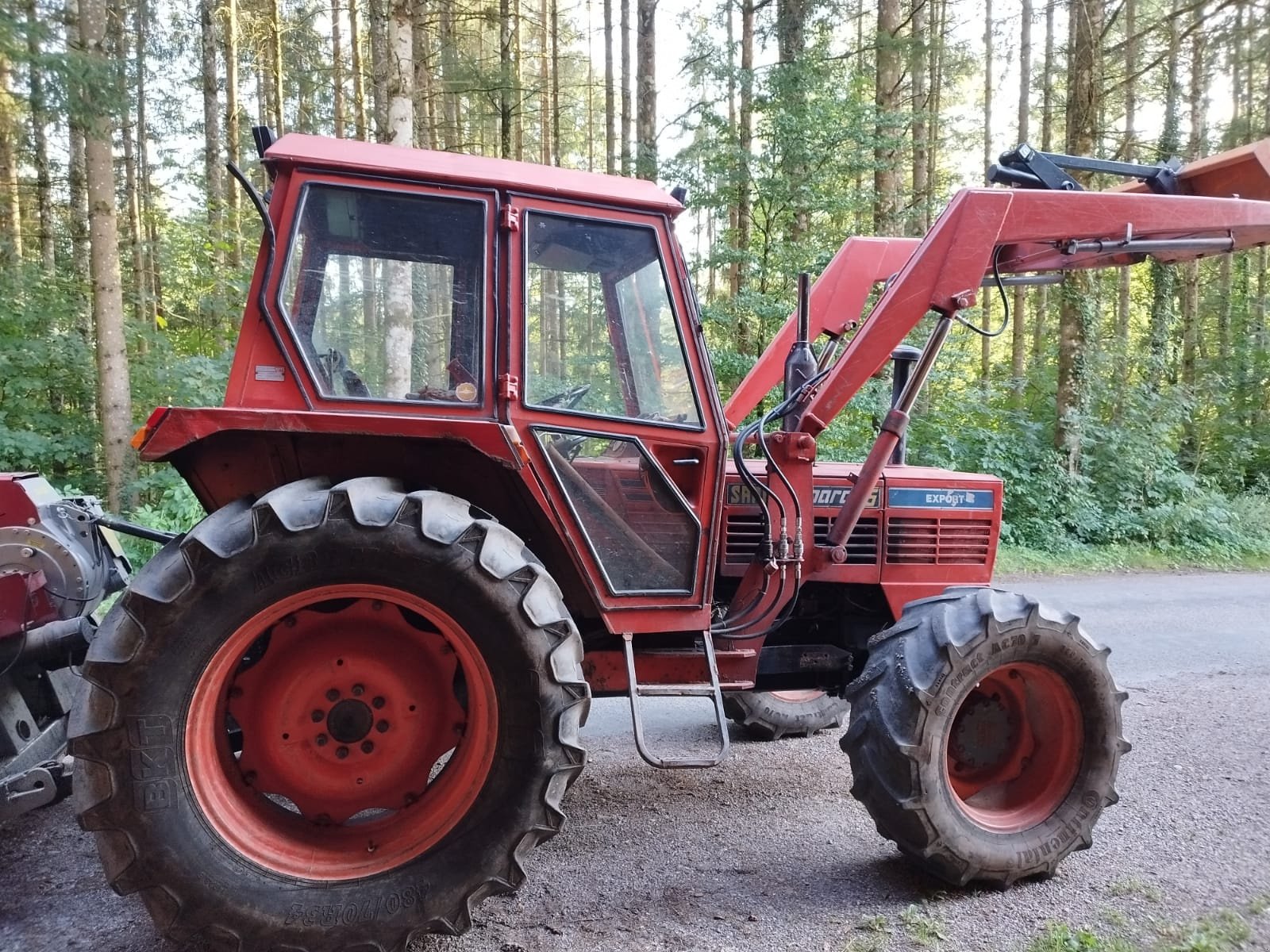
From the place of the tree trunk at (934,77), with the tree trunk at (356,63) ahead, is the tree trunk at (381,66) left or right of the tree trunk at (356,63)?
left

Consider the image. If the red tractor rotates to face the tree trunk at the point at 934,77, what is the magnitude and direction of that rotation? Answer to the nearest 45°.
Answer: approximately 90° to its left

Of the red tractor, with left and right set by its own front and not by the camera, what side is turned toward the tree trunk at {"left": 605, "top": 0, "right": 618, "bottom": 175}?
left

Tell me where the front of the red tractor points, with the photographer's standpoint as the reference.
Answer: facing to the right of the viewer

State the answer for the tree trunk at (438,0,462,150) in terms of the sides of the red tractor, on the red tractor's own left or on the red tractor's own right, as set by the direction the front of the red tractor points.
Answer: on the red tractor's own left

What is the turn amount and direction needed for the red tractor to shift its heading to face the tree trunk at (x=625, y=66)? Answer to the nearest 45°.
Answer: approximately 90° to its left

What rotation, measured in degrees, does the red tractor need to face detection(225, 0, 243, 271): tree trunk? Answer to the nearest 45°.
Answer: approximately 135° to its left

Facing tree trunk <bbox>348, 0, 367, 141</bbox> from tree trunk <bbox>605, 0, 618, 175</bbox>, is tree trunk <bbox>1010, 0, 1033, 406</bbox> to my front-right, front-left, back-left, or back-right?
back-left

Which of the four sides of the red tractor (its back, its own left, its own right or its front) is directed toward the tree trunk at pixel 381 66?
left

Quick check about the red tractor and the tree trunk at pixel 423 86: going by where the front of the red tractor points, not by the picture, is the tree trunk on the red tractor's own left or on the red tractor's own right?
on the red tractor's own left
